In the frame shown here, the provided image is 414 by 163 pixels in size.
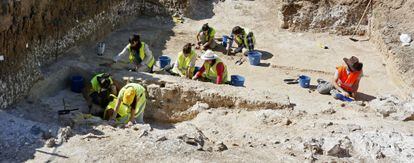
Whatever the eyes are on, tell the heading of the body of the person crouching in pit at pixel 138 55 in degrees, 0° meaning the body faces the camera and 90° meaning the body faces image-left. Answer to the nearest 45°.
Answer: approximately 45°

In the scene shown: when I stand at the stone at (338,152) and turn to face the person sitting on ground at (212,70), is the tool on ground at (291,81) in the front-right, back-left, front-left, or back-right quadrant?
front-right

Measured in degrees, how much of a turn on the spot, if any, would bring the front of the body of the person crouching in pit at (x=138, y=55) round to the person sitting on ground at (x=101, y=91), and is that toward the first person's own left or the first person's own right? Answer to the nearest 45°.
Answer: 0° — they already face them

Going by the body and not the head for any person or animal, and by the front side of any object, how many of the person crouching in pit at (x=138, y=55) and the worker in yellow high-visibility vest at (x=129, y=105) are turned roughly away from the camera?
0

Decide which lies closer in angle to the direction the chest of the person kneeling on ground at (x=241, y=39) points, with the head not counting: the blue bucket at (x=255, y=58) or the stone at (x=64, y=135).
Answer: the stone

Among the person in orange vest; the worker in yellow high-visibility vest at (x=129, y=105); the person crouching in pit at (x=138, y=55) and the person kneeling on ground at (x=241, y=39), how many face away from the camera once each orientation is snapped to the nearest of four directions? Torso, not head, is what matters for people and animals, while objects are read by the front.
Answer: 0

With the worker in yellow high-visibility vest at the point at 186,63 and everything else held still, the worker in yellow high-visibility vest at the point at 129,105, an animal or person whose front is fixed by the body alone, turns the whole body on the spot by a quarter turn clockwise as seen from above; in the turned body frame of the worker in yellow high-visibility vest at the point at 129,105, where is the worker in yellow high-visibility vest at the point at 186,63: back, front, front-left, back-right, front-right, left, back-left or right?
right

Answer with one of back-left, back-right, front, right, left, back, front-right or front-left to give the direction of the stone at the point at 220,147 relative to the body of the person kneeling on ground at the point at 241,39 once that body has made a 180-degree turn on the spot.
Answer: back-right

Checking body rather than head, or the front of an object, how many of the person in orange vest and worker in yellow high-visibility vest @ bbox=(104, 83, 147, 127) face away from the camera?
0

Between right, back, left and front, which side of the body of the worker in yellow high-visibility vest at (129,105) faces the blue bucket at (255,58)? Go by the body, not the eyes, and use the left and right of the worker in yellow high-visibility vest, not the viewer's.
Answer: back

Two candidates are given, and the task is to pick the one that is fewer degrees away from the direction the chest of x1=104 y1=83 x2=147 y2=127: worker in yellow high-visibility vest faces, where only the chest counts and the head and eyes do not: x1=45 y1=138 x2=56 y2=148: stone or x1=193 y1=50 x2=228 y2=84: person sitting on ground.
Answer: the stone

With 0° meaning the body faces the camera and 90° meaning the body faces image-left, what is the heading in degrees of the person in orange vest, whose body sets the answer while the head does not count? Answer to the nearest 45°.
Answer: approximately 45°

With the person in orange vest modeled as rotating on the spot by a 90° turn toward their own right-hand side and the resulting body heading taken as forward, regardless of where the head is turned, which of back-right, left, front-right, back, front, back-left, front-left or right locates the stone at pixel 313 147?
back-left

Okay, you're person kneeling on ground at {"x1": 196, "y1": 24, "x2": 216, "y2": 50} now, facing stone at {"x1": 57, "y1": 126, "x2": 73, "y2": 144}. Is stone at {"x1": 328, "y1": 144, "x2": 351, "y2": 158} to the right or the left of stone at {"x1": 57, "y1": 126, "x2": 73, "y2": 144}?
left
